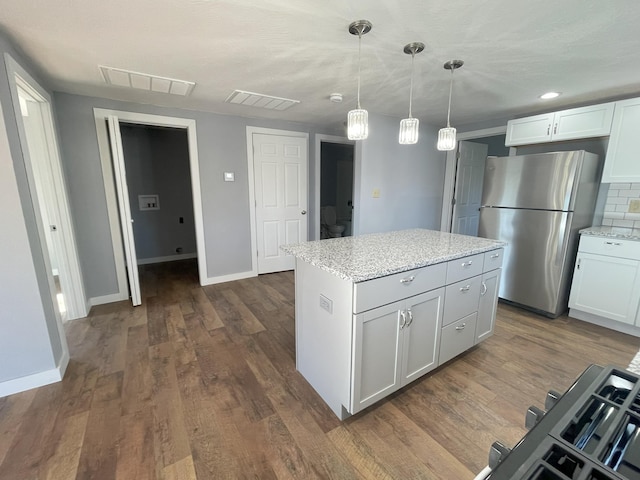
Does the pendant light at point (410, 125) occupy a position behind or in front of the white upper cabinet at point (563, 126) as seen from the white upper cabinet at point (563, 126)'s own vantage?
in front

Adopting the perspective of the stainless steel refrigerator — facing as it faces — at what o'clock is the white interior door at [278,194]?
The white interior door is roughly at 1 o'clock from the stainless steel refrigerator.

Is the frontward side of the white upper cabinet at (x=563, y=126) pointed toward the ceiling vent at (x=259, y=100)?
yes

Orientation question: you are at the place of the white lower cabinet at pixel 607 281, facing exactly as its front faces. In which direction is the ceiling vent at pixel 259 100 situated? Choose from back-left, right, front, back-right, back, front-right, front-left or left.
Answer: front-right

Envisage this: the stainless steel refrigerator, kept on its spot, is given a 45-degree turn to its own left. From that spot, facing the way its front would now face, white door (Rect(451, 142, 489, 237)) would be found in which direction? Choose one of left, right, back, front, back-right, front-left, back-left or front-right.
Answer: back-right

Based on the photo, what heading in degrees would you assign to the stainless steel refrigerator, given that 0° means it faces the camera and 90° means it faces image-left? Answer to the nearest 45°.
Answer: approximately 45°
